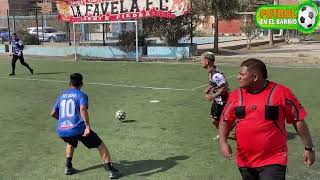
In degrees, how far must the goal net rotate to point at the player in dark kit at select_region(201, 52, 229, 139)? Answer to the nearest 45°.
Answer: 0° — it already faces them

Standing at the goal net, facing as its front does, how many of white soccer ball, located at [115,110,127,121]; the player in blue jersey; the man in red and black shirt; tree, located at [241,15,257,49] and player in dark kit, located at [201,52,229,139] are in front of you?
4

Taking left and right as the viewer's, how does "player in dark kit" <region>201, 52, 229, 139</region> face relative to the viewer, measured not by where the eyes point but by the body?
facing to the left of the viewer

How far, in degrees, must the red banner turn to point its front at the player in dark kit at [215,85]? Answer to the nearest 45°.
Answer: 0° — it already faces them

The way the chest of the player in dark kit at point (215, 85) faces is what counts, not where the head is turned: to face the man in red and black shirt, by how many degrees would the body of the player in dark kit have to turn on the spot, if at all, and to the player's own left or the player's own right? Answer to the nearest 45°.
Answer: approximately 90° to the player's own left

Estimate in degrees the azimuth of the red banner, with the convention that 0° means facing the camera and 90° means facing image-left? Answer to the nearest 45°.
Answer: approximately 0°

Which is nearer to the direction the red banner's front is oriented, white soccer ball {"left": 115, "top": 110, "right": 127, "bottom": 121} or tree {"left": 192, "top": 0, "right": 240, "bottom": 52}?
the white soccer ball
